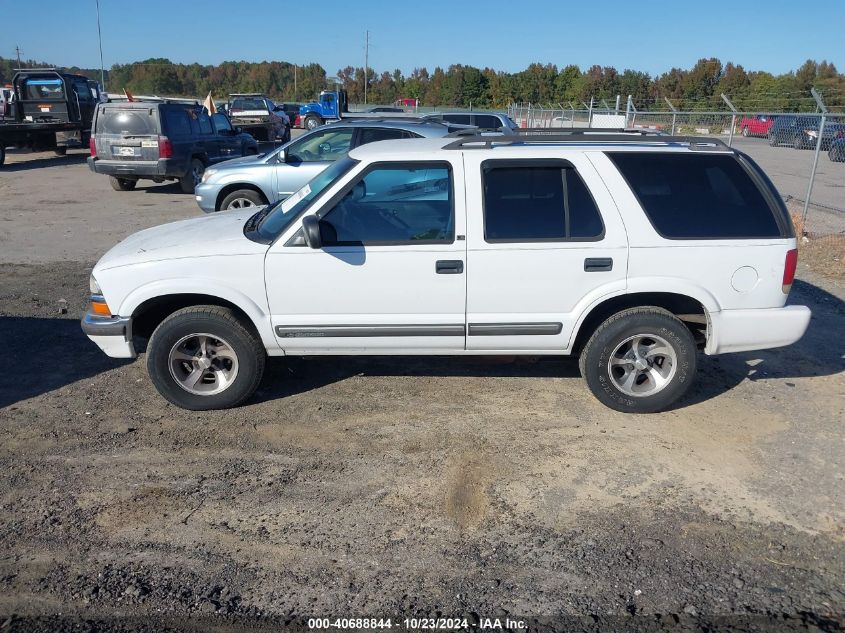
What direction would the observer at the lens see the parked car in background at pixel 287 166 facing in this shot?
facing to the left of the viewer

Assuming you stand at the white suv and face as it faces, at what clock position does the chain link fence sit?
The chain link fence is roughly at 4 o'clock from the white suv.

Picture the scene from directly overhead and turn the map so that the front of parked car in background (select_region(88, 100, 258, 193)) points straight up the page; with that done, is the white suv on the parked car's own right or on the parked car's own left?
on the parked car's own right

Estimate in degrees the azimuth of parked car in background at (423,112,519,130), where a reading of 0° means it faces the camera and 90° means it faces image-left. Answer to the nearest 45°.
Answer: approximately 90°

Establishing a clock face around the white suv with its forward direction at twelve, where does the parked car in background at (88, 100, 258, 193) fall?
The parked car in background is roughly at 2 o'clock from the white suv.

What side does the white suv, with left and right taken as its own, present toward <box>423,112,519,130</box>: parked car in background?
right

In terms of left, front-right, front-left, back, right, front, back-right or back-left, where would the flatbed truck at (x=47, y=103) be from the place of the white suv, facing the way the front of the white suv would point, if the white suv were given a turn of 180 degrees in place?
back-left

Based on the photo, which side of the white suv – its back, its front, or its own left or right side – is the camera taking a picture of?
left

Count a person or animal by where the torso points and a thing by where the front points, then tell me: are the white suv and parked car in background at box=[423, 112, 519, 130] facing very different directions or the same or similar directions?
same or similar directions

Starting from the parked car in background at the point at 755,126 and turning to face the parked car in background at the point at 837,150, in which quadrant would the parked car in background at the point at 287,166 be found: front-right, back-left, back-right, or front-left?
front-right

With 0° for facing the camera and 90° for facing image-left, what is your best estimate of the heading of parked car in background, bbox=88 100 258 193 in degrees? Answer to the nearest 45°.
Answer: approximately 225°

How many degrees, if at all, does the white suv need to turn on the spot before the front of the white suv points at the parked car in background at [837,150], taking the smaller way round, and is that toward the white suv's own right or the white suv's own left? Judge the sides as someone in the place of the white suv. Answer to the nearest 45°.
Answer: approximately 135° to the white suv's own right

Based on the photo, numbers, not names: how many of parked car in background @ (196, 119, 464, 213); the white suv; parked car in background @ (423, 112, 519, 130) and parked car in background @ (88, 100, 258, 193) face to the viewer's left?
3

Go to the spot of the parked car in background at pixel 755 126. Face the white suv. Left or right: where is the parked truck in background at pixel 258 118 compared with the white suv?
right

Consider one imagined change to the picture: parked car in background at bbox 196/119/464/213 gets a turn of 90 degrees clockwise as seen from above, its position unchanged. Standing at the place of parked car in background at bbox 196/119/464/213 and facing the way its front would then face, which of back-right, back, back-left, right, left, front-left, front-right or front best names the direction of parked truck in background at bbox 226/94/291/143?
front
